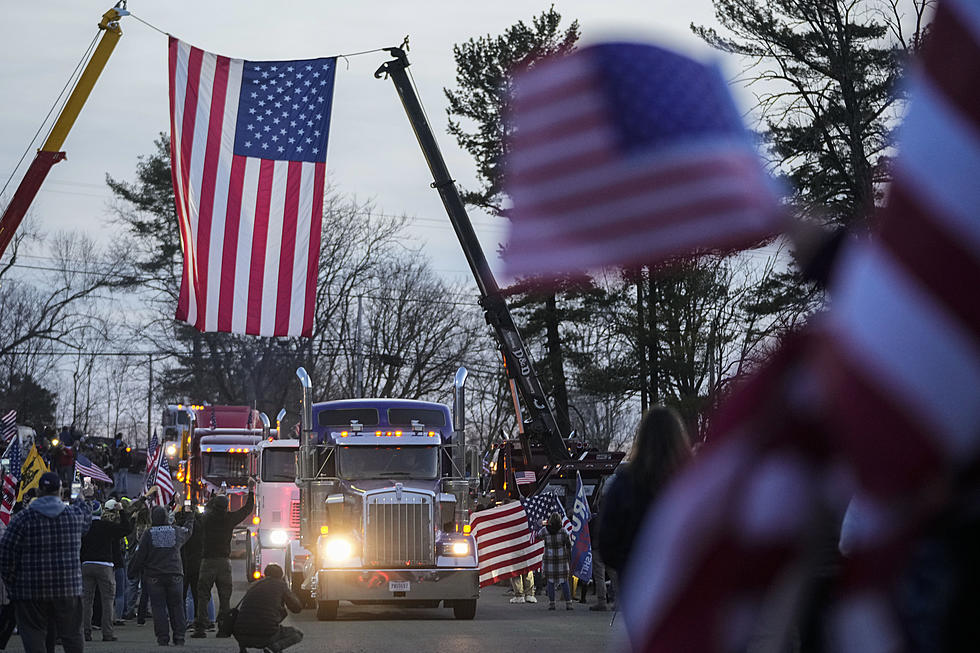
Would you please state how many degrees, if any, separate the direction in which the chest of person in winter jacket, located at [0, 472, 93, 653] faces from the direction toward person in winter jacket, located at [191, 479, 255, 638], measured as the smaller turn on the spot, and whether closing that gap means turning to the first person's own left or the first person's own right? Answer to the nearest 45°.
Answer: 0° — they already face them

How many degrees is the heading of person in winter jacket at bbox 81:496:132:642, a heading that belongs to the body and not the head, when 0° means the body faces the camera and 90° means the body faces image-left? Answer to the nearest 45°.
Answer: approximately 225°

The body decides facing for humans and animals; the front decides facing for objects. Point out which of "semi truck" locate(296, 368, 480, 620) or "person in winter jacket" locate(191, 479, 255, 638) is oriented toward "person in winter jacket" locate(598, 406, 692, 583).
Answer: the semi truck

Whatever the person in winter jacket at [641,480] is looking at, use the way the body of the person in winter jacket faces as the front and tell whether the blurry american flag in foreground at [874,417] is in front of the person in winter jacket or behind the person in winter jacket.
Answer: behind

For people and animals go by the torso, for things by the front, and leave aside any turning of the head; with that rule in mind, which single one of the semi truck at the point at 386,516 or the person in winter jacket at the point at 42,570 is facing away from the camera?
the person in winter jacket

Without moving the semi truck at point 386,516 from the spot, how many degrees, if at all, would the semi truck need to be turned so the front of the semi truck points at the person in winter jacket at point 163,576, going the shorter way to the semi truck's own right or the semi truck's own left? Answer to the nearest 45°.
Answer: approximately 45° to the semi truck's own right

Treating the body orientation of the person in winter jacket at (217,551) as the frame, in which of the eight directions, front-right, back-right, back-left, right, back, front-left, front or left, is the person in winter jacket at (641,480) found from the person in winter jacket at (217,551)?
back-right

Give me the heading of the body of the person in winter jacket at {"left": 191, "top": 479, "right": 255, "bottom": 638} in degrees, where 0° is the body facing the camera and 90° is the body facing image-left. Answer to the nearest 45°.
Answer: approximately 225°

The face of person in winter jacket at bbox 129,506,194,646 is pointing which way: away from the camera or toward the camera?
away from the camera

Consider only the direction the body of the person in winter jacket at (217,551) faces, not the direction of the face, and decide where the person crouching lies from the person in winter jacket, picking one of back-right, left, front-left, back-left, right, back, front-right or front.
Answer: back-right

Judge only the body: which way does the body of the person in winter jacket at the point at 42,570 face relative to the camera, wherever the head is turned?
away from the camera

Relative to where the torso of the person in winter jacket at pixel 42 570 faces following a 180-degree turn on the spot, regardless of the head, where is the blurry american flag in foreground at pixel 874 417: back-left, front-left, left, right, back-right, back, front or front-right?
front

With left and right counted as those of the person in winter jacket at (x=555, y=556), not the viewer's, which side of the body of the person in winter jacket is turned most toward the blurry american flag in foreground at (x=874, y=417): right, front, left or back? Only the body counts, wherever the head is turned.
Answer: back
